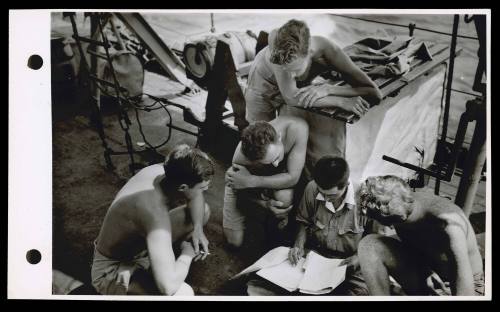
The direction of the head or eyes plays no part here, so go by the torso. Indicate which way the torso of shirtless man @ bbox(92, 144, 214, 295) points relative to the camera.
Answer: to the viewer's right

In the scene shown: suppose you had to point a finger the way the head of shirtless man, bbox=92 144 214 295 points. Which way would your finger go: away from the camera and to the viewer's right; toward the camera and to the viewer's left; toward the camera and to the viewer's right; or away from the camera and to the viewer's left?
away from the camera and to the viewer's right

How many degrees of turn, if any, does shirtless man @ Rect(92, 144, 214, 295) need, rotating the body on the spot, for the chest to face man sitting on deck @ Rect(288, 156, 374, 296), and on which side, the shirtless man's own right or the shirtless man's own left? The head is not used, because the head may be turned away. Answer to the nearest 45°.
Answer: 0° — they already face them
